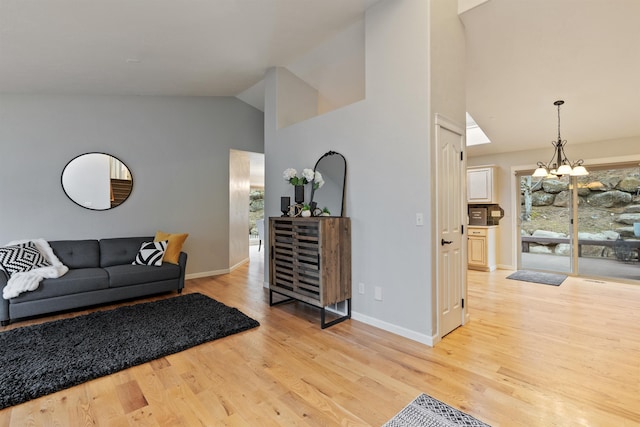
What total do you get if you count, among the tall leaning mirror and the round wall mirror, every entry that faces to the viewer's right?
0

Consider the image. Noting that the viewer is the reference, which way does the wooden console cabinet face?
facing the viewer and to the left of the viewer

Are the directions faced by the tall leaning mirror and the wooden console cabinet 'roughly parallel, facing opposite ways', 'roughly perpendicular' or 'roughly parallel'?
roughly parallel

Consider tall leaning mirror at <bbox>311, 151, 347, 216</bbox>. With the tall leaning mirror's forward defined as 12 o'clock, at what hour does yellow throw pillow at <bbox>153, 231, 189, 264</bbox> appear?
The yellow throw pillow is roughly at 2 o'clock from the tall leaning mirror.

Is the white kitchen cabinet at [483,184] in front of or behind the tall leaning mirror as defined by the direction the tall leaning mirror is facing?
behind

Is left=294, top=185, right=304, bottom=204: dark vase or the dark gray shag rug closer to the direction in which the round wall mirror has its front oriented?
the dark gray shag rug

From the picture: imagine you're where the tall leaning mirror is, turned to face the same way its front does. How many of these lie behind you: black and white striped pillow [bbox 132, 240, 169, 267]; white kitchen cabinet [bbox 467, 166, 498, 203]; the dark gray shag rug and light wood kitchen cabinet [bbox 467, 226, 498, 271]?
2

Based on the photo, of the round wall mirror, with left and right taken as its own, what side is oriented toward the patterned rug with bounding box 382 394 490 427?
front

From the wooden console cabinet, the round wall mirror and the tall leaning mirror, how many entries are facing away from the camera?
0

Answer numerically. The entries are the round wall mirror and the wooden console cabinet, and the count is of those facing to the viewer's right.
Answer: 0

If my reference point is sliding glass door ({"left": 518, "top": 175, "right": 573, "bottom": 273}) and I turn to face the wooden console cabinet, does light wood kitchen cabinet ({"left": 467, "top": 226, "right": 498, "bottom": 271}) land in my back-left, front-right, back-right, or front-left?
front-right

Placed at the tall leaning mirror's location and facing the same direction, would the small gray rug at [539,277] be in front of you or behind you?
behind

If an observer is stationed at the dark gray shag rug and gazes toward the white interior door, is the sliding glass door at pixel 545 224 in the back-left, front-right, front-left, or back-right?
front-left

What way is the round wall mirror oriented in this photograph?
toward the camera
